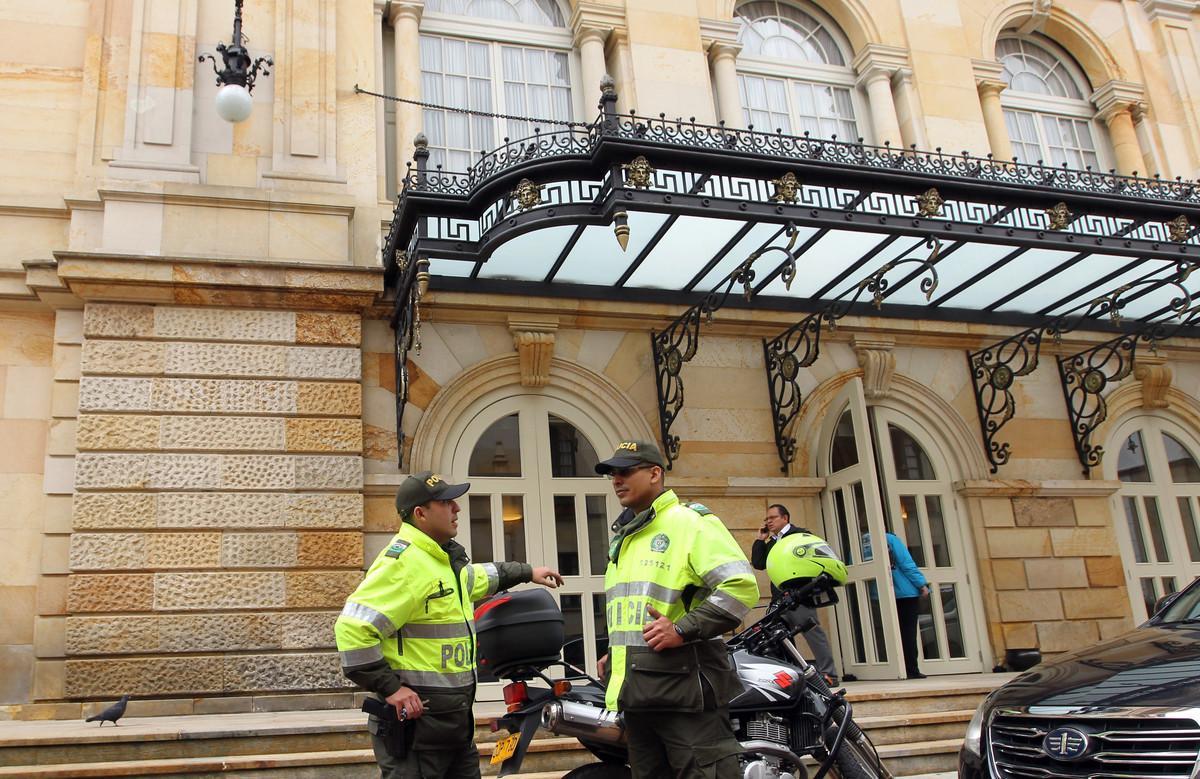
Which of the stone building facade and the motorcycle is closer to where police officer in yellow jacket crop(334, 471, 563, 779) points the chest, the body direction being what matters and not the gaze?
the motorcycle

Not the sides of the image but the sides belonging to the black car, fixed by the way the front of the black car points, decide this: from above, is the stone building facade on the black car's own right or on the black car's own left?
on the black car's own right

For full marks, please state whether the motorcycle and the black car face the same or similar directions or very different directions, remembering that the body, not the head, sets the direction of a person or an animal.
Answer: very different directions

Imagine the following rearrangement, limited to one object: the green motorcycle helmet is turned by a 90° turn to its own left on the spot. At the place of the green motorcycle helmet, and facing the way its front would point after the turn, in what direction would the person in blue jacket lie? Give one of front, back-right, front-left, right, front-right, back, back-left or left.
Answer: front

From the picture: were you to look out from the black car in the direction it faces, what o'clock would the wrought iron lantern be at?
The wrought iron lantern is roughly at 2 o'clock from the black car.

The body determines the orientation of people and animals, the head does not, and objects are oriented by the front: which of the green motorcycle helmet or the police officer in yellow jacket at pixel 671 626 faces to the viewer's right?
the green motorcycle helmet

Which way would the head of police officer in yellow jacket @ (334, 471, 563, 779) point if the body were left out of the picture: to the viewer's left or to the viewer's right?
to the viewer's right

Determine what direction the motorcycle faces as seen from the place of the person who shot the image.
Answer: facing away from the viewer and to the right of the viewer

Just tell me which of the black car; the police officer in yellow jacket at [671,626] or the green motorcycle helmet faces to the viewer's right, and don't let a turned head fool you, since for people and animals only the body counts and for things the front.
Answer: the green motorcycle helmet

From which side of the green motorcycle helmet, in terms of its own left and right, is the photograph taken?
right

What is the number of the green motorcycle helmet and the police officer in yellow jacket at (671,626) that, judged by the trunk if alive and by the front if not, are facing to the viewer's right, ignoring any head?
1

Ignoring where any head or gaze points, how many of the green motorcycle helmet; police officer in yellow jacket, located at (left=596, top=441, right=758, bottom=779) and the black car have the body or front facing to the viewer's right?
1

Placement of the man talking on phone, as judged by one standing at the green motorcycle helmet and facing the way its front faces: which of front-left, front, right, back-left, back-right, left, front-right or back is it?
left

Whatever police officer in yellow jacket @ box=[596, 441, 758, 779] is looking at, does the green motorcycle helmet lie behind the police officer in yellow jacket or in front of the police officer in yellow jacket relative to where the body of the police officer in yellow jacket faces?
behind
